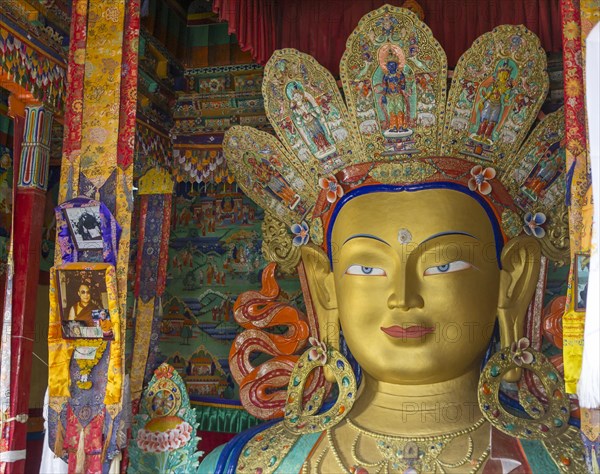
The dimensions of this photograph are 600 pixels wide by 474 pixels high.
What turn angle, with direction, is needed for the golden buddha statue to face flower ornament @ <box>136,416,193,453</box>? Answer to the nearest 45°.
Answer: approximately 90° to its right

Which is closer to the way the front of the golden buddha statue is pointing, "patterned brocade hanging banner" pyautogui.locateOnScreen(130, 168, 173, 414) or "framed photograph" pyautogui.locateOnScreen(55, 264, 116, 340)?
the framed photograph

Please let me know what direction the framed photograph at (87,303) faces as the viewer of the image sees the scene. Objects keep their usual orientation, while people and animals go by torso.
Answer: facing the viewer

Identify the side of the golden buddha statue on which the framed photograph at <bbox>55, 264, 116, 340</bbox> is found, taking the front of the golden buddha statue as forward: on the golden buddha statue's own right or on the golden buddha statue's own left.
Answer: on the golden buddha statue's own right

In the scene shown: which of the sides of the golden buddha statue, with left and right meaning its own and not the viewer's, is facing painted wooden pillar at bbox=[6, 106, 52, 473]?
right

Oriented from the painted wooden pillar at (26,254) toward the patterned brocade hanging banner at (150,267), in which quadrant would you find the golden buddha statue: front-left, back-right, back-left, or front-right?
front-right

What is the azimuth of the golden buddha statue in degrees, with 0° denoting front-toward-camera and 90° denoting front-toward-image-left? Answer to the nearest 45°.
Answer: approximately 0°

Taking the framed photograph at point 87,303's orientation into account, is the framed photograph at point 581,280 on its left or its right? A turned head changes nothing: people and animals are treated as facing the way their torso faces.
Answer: on its left

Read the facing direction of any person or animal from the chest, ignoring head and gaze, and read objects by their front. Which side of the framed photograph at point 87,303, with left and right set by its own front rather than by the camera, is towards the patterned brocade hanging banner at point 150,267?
back

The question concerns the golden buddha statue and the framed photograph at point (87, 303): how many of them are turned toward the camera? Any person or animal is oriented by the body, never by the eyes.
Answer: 2
